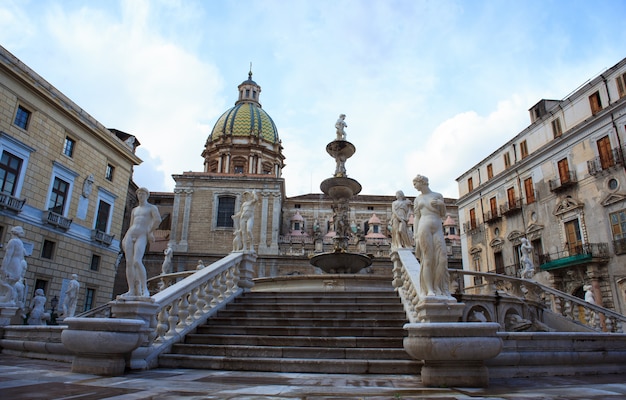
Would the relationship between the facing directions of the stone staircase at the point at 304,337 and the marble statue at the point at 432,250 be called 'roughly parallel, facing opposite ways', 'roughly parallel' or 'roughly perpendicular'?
roughly parallel

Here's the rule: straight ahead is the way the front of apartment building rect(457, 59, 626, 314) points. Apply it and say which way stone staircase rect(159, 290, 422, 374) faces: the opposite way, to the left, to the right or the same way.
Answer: to the left

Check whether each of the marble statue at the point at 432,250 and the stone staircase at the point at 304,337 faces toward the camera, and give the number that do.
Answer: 2

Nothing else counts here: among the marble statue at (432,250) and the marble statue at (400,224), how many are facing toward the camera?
2

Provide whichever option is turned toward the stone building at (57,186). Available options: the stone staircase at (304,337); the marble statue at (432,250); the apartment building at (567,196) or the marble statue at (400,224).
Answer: the apartment building

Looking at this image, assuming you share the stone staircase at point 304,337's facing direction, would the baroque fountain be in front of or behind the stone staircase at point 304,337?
behind

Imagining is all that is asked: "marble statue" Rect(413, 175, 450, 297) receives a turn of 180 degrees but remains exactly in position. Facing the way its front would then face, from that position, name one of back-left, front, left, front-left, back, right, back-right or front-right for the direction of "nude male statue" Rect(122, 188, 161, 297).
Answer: left

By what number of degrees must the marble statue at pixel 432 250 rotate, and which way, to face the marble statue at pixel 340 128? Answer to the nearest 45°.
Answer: approximately 180°

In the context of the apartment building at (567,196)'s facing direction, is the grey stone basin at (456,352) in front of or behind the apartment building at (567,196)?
in front

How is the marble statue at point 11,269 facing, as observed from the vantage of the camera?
facing the viewer and to the right of the viewer

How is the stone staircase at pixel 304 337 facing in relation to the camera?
toward the camera

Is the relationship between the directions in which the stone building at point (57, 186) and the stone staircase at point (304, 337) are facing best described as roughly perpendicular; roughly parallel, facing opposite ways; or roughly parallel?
roughly perpendicular

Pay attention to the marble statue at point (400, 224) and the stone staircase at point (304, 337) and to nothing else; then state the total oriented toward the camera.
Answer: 2

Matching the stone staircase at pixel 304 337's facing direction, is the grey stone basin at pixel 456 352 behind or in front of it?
in front

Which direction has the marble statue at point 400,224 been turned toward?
toward the camera

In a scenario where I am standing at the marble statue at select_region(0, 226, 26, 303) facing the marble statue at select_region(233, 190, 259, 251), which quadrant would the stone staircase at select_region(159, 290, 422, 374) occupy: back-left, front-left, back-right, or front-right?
front-right

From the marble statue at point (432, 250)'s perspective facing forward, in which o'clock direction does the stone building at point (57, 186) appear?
The stone building is roughly at 4 o'clock from the marble statue.

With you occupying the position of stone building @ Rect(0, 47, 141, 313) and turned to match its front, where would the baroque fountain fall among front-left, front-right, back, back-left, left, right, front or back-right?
front

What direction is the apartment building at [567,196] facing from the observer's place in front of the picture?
facing the viewer and to the left of the viewer
